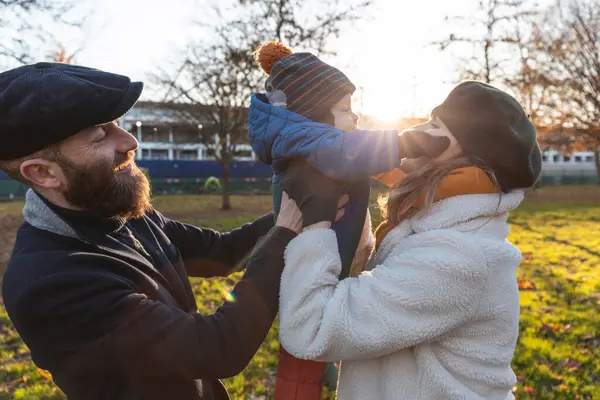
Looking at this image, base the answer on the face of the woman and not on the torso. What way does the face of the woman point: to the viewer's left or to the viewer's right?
to the viewer's left

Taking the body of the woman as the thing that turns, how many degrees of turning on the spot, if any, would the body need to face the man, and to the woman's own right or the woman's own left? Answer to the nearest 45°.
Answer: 0° — they already face them

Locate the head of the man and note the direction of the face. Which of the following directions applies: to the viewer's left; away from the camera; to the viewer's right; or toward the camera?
to the viewer's right

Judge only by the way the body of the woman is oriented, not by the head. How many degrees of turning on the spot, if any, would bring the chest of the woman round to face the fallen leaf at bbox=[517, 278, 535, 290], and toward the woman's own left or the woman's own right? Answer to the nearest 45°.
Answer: approximately 90° to the woman's own right

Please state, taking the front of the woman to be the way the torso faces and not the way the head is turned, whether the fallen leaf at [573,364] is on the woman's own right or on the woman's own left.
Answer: on the woman's own right

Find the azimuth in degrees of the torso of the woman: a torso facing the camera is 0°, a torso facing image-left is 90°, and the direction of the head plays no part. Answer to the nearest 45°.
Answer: approximately 90°

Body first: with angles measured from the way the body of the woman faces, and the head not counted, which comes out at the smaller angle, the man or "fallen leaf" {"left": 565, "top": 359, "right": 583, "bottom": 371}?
the man
